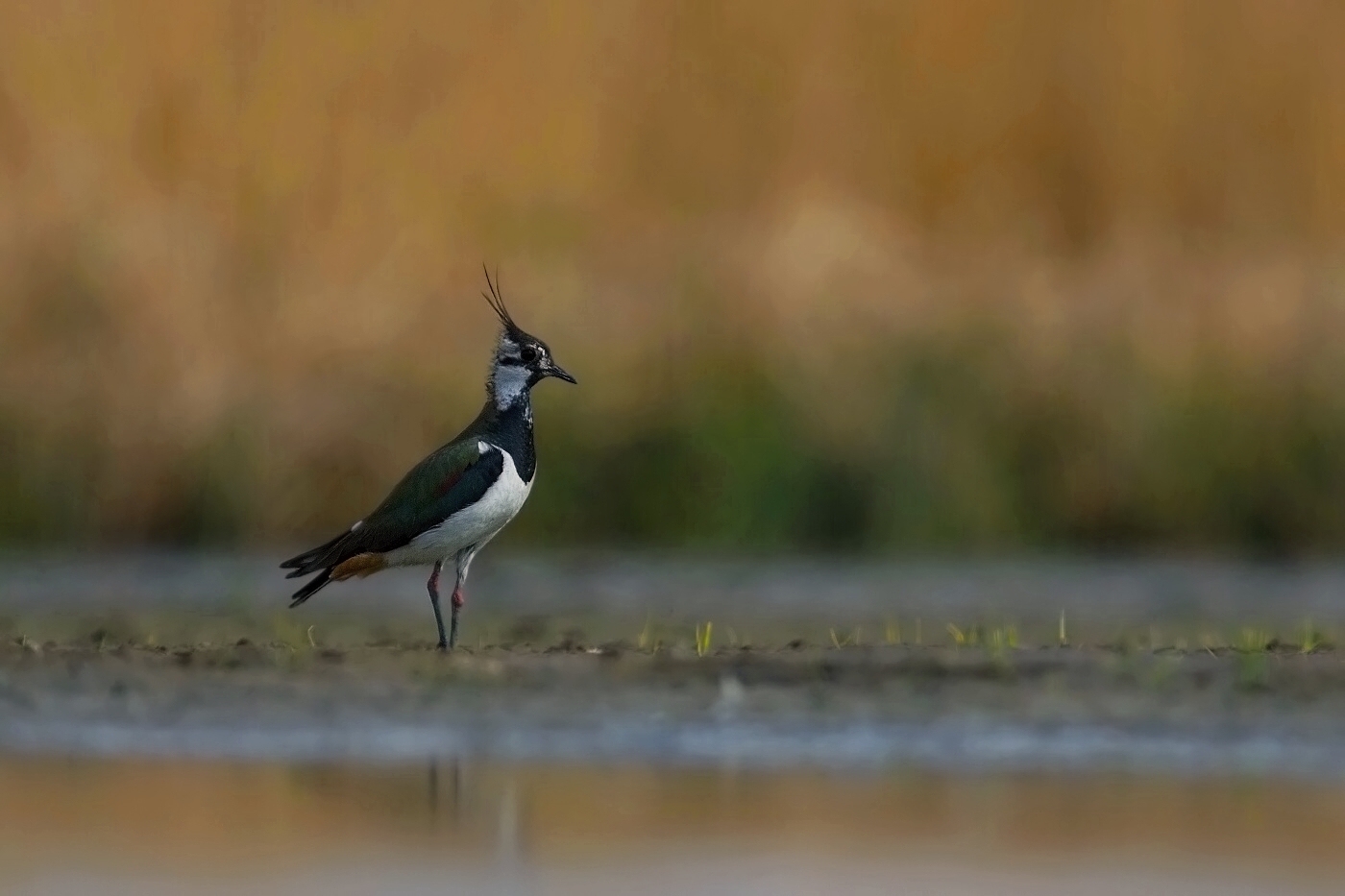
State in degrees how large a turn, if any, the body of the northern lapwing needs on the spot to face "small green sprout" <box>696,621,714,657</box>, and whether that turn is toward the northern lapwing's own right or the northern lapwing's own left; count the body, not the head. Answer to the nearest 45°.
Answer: approximately 45° to the northern lapwing's own right

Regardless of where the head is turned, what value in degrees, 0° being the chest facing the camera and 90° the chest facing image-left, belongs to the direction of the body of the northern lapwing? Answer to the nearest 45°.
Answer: approximately 270°
